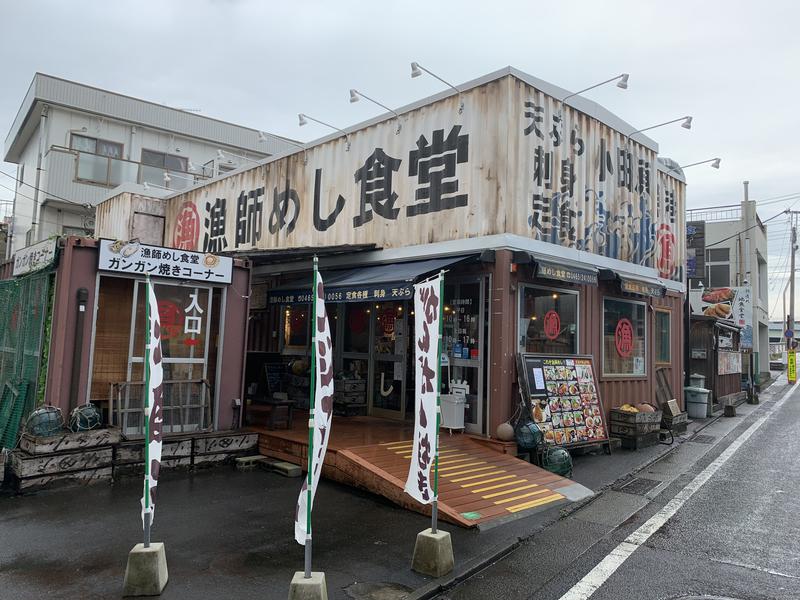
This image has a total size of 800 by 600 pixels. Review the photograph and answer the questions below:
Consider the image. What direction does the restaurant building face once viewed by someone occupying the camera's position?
facing the viewer and to the left of the viewer

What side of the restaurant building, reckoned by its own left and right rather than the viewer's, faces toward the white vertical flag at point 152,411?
front

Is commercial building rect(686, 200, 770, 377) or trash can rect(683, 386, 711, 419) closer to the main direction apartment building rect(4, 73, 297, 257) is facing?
the trash can

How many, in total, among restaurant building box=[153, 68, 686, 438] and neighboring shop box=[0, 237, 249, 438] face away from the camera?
0

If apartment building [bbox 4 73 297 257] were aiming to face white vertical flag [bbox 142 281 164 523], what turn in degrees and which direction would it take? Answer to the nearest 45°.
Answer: approximately 45° to its right

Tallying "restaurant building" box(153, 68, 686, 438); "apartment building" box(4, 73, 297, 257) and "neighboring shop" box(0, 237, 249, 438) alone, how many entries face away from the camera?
0

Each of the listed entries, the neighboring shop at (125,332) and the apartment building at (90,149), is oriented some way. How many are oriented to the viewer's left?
0

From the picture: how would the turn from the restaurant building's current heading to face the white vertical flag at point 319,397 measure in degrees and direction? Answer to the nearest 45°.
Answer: approximately 45° to its left

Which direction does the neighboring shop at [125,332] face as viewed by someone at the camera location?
facing the viewer and to the right of the viewer

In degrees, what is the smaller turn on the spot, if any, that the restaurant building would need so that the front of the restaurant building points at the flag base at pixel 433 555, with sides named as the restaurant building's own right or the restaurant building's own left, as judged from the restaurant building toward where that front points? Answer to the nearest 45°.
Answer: approximately 45° to the restaurant building's own left
